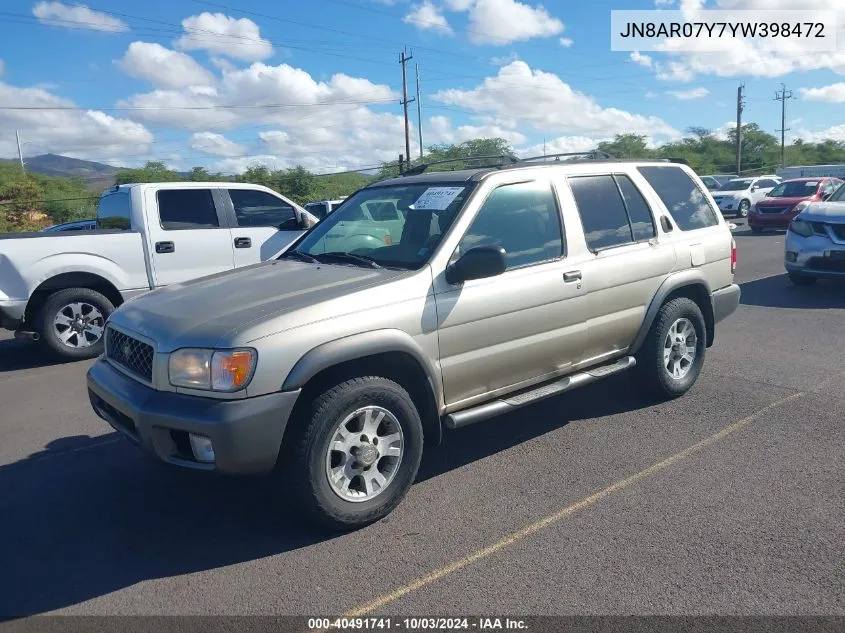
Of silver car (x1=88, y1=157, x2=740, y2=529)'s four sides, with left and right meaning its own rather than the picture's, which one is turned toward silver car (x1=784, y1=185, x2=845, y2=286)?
back

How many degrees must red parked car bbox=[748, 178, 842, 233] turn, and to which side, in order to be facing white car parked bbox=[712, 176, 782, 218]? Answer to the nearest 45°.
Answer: approximately 135° to its right

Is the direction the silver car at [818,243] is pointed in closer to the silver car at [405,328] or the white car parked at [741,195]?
the silver car

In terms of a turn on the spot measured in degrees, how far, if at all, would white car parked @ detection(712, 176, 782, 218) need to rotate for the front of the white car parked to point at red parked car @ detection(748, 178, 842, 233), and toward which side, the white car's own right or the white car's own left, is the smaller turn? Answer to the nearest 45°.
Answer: approximately 45° to the white car's own left

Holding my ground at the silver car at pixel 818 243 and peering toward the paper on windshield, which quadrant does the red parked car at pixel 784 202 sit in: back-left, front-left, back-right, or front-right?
back-right

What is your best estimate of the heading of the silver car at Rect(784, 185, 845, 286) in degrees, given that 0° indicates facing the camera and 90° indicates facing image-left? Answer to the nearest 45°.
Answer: approximately 45°

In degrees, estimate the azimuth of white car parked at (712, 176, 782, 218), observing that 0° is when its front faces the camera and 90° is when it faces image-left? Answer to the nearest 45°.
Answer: approximately 45°

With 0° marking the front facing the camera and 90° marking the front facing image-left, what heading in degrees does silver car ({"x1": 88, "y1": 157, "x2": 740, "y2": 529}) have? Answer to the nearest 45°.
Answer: approximately 45°

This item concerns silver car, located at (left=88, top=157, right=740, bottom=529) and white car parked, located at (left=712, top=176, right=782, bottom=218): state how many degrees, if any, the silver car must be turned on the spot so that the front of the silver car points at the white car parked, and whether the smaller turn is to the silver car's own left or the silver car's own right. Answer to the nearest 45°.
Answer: approximately 180°

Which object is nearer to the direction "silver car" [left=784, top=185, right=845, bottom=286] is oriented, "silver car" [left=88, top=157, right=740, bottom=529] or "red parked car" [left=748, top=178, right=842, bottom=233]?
the silver car
